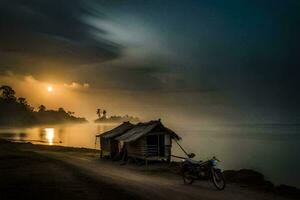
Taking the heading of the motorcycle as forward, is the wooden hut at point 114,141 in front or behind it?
behind

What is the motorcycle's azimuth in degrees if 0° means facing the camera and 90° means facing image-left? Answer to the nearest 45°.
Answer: approximately 315°

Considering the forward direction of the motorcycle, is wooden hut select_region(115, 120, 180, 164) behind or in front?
behind
